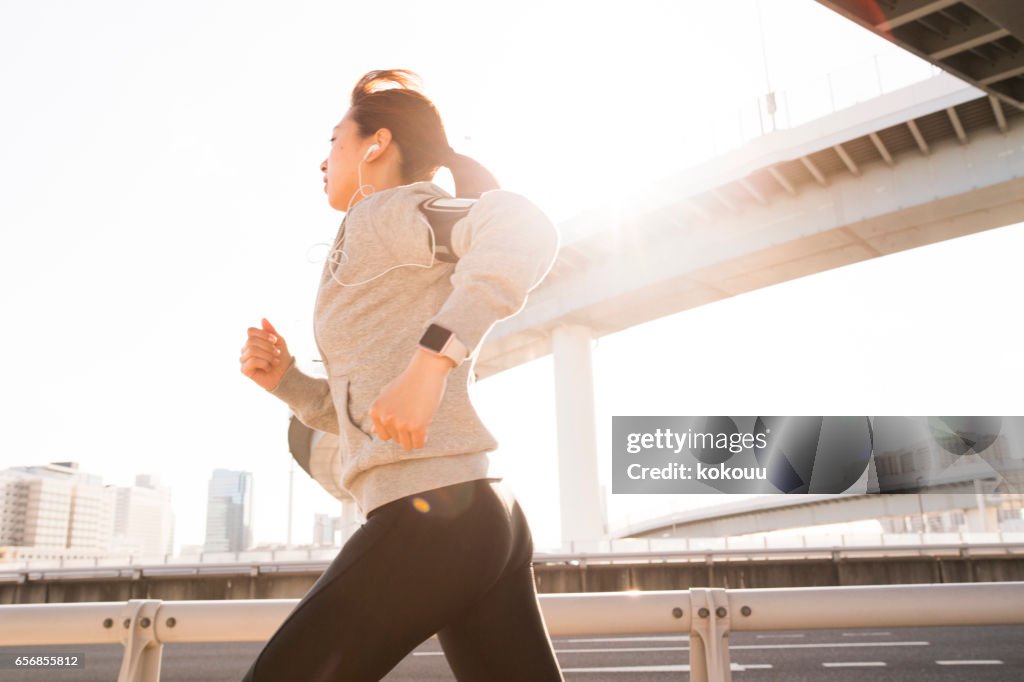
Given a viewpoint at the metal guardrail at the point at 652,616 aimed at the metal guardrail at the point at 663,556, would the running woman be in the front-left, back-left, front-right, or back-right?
back-left

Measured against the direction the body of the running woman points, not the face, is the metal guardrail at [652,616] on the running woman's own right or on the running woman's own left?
on the running woman's own right

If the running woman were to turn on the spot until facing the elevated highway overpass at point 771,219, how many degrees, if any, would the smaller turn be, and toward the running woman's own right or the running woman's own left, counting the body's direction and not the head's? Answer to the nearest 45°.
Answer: approximately 135° to the running woman's own right

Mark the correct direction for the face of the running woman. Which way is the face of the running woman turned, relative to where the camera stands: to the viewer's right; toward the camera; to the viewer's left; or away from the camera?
to the viewer's left

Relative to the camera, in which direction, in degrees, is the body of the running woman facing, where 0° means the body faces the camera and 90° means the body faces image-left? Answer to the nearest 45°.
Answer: approximately 90°
